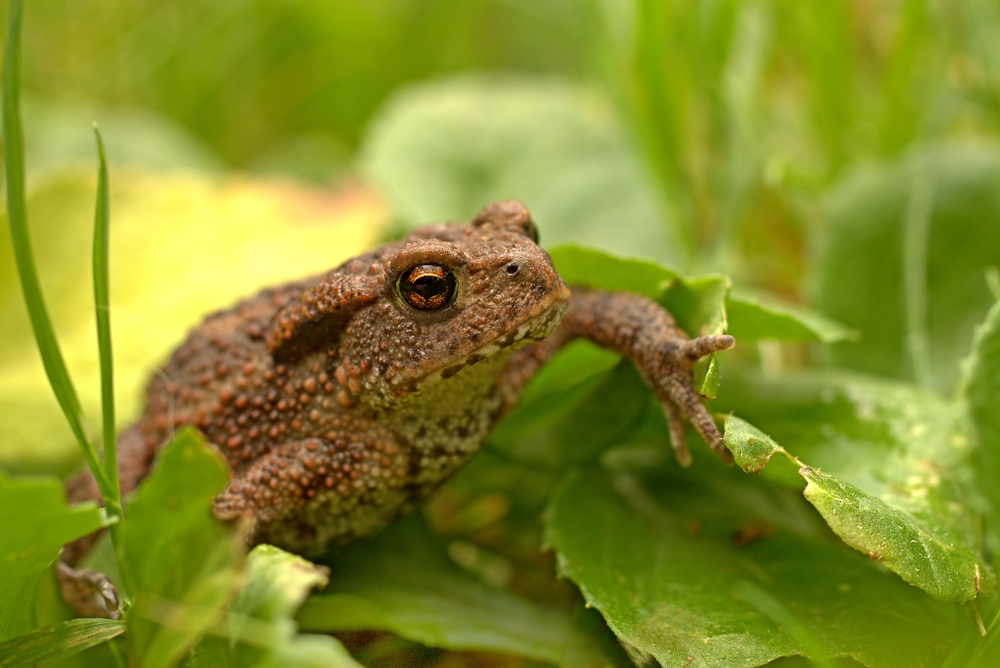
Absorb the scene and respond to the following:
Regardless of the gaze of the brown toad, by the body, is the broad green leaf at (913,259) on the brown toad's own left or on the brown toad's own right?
on the brown toad's own left

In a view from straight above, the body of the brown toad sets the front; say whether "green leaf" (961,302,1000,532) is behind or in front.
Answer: in front

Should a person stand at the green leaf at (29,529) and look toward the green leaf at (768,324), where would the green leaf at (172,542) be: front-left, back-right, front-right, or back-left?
front-right

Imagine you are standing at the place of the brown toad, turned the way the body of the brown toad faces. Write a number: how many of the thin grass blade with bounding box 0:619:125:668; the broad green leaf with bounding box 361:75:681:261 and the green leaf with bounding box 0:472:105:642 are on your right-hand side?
2

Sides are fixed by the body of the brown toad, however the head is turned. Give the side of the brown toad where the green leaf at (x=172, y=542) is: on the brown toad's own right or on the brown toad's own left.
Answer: on the brown toad's own right

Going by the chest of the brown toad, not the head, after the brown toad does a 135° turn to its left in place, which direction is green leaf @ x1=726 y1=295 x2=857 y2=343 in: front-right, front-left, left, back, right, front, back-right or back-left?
right

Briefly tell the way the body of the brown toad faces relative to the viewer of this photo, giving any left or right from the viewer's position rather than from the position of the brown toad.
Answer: facing the viewer and to the right of the viewer

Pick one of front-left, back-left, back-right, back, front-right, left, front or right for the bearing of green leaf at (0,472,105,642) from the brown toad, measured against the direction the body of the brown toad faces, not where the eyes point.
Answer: right

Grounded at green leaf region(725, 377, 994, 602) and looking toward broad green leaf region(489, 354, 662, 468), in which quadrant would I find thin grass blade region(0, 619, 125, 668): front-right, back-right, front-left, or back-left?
front-left

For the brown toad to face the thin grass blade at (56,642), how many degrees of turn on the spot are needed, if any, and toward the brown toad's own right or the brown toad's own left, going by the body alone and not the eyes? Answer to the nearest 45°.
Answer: approximately 90° to the brown toad's own right

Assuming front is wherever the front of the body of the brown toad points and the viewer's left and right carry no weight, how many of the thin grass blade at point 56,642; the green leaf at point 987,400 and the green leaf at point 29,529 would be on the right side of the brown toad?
2
